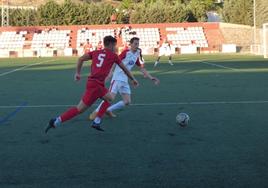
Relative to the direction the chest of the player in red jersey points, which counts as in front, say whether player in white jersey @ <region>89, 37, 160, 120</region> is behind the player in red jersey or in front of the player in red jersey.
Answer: in front

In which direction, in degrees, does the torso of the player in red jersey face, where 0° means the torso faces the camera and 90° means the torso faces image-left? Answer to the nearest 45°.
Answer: approximately 225°

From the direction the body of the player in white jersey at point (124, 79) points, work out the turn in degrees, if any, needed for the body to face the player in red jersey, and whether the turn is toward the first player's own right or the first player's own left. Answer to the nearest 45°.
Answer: approximately 45° to the first player's own right
